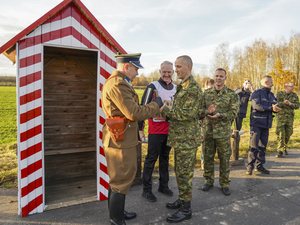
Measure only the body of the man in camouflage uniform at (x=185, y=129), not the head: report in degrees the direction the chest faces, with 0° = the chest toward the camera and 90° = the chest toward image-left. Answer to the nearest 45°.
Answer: approximately 90°

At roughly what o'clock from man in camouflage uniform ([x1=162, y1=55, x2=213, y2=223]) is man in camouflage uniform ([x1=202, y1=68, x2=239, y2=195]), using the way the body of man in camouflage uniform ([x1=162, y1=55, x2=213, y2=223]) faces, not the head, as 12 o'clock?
man in camouflage uniform ([x1=202, y1=68, x2=239, y2=195]) is roughly at 4 o'clock from man in camouflage uniform ([x1=162, y1=55, x2=213, y2=223]).

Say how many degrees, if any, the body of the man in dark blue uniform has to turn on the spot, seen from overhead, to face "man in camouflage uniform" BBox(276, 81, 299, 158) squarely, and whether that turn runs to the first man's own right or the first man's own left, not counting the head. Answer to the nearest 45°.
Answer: approximately 135° to the first man's own left

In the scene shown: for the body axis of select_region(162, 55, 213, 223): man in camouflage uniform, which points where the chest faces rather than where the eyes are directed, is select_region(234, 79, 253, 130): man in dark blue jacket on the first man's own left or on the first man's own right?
on the first man's own right

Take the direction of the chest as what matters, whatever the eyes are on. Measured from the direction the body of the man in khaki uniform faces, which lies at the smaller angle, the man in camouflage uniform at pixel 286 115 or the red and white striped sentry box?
the man in camouflage uniform

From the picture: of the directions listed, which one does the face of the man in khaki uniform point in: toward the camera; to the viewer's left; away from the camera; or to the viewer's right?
to the viewer's right

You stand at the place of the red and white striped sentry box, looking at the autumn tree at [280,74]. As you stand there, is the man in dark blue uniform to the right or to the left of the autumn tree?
right

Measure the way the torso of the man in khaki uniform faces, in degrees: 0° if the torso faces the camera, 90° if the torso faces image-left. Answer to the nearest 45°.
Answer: approximately 270°
